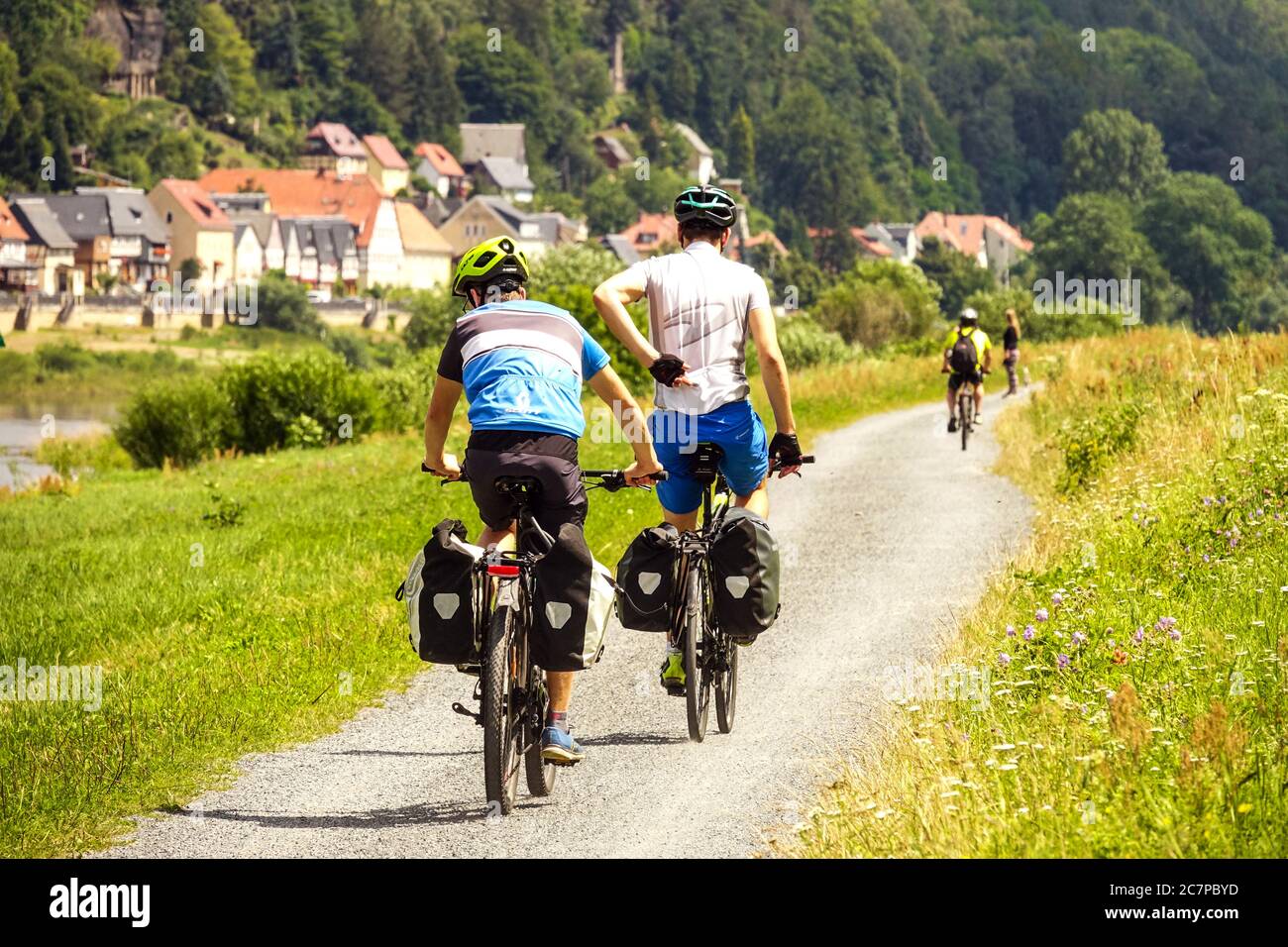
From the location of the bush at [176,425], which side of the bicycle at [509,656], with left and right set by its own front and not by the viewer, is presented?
front

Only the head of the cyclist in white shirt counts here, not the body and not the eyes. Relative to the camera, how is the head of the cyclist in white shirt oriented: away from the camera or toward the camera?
away from the camera

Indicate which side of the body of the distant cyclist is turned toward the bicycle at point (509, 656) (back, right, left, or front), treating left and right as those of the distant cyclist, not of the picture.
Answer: back

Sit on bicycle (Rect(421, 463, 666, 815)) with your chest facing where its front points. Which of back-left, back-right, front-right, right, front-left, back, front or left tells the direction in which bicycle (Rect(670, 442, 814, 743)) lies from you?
front-right

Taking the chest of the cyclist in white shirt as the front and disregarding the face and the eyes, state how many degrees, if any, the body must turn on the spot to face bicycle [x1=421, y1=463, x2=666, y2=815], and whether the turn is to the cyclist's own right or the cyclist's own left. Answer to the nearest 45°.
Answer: approximately 135° to the cyclist's own left

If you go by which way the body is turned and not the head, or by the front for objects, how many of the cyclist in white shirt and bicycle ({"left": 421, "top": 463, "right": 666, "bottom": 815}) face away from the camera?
2

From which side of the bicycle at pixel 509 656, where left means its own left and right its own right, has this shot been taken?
back

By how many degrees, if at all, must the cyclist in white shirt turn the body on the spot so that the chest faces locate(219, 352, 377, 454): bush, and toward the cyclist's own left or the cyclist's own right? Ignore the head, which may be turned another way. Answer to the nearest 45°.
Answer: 0° — they already face it

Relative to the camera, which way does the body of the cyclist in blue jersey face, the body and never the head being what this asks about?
away from the camera

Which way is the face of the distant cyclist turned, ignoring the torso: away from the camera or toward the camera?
away from the camera

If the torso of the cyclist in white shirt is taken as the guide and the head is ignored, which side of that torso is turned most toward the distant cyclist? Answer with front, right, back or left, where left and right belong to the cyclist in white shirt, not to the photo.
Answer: front

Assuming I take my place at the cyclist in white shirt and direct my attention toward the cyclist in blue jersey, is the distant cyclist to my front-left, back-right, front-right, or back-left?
back-right

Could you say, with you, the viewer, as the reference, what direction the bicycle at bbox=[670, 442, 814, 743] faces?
facing away from the viewer

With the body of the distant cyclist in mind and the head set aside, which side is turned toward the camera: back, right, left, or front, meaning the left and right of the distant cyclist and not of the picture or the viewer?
back
